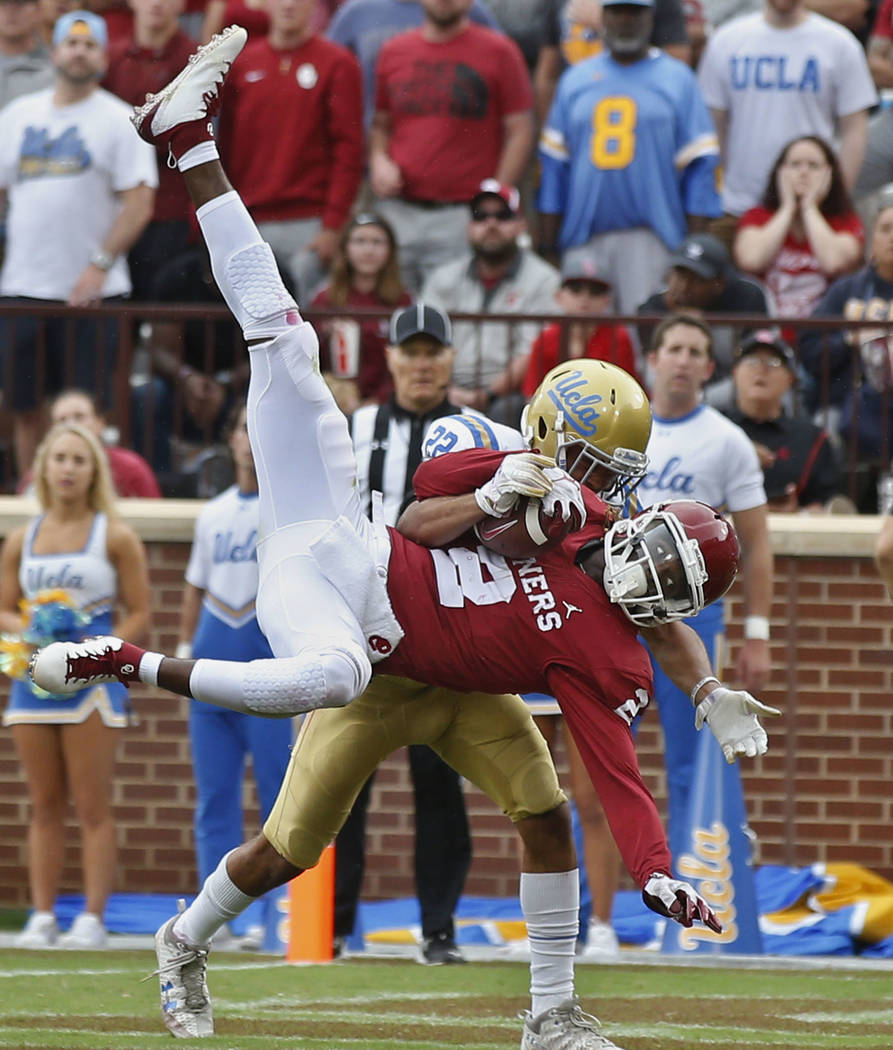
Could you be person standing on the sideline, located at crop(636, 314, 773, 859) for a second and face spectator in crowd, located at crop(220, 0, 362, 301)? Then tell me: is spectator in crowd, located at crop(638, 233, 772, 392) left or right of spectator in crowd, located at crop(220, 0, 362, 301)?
right

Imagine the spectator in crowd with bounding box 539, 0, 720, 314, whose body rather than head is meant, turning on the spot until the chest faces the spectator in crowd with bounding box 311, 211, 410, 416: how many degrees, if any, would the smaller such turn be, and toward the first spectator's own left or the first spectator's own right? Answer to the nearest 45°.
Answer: approximately 90° to the first spectator's own right

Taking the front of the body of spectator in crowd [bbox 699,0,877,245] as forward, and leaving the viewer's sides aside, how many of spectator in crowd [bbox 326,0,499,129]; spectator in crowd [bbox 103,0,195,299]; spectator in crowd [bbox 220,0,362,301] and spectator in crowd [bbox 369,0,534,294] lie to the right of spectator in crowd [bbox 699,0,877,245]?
4

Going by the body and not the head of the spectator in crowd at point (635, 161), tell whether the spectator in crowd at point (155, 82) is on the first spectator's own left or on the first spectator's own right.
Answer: on the first spectator's own right

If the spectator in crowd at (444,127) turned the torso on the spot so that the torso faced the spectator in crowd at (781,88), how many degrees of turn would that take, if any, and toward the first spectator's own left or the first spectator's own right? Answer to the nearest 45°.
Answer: approximately 90° to the first spectator's own left

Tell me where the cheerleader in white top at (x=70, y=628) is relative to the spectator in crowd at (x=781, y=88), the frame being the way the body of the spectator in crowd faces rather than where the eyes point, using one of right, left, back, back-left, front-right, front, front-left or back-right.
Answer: front-right
